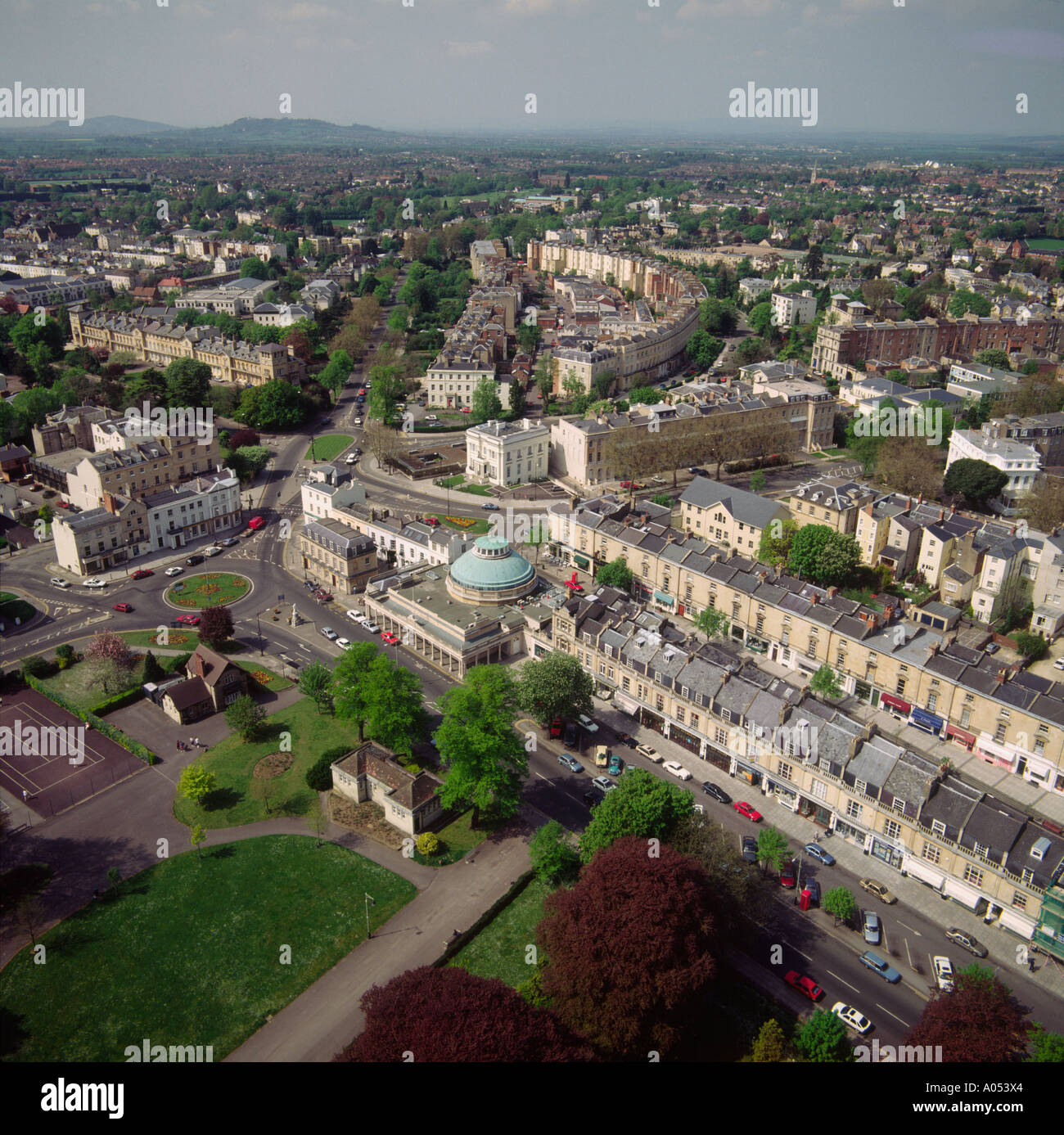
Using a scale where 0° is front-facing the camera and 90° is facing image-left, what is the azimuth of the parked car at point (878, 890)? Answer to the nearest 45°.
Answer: approximately 315°

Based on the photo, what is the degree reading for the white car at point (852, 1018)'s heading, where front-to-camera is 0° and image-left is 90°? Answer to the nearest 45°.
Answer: approximately 135°

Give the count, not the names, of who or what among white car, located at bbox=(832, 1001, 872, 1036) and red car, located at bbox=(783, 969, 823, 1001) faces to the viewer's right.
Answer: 0

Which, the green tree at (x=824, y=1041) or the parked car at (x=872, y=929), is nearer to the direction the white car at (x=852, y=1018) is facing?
the parked car

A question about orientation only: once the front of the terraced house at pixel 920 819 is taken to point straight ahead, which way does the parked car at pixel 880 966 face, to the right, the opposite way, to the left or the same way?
to the left

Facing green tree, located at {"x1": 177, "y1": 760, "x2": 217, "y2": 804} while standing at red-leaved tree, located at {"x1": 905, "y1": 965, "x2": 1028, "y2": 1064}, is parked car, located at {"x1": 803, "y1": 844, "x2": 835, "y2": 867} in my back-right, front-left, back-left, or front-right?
front-right

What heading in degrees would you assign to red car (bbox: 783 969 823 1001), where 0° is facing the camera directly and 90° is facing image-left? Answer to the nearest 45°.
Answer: approximately 135°

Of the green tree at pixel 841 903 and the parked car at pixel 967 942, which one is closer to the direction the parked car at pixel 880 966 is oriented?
the parked car

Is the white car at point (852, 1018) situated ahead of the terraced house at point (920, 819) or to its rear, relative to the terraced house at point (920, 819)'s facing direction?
ahead

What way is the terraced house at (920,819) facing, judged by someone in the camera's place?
facing the viewer and to the left of the viewer

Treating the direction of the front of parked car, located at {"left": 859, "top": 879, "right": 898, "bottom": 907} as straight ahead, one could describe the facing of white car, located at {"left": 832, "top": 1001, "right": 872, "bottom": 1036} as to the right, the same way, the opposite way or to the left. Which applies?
the opposite way

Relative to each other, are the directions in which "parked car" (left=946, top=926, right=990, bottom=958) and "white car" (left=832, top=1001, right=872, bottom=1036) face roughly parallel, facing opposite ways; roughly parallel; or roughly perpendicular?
roughly parallel, facing opposite ways

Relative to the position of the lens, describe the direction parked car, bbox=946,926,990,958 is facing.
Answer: facing the viewer and to the right of the viewer

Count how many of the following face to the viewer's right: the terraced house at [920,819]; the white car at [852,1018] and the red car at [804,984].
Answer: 0

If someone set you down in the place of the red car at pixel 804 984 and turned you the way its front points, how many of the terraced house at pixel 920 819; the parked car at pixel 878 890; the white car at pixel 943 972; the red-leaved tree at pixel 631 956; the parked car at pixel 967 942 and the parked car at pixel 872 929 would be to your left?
1

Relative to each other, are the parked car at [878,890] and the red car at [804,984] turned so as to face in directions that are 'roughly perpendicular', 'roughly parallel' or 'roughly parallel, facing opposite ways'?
roughly parallel, facing opposite ways

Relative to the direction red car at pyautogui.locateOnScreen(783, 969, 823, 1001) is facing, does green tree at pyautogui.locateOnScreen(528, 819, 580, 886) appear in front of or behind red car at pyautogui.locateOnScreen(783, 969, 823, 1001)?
in front

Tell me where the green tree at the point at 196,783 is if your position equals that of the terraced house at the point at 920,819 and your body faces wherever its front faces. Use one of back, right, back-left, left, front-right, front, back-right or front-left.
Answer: front-right
